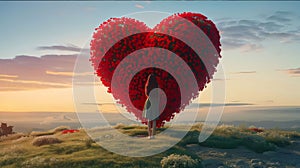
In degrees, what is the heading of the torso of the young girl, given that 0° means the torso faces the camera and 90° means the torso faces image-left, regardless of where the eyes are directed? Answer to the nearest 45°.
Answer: approximately 180°

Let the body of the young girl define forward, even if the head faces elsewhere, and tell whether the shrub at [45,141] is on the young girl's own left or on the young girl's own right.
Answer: on the young girl's own left
